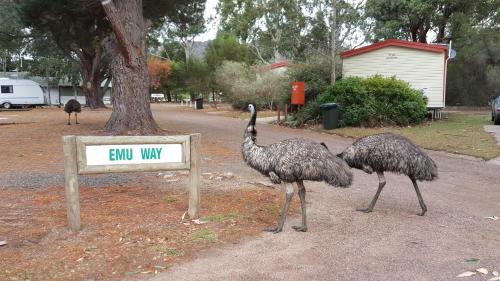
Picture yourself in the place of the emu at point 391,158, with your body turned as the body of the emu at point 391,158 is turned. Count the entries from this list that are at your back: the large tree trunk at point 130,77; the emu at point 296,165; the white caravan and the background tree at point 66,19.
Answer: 0

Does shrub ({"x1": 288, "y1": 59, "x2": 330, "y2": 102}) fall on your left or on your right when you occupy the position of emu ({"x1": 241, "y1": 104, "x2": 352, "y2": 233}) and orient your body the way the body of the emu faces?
on your right

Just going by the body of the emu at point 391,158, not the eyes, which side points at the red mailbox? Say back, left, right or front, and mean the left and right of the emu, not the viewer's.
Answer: right

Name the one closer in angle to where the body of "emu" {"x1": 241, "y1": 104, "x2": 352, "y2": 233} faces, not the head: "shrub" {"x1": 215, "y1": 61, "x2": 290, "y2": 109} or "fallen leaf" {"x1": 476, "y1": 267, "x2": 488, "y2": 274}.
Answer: the shrub

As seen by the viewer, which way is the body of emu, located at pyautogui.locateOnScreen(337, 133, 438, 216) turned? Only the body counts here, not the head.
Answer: to the viewer's left

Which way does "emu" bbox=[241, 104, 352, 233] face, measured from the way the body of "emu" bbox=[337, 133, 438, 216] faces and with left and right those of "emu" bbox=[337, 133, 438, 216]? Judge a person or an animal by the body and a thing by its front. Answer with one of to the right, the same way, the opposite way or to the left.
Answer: the same way

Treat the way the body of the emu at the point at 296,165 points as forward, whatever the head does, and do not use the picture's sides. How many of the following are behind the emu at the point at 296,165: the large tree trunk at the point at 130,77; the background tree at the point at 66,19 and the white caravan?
0

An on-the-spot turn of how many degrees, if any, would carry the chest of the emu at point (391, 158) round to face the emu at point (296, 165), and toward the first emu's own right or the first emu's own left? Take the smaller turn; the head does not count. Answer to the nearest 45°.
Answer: approximately 45° to the first emu's own left

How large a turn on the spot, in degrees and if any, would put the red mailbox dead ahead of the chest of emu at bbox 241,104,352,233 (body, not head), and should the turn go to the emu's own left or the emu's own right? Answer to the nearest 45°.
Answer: approximately 90° to the emu's own right

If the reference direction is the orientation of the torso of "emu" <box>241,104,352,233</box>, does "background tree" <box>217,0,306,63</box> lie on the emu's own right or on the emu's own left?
on the emu's own right

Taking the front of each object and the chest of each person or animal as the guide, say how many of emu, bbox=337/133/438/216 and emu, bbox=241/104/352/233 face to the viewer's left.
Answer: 2

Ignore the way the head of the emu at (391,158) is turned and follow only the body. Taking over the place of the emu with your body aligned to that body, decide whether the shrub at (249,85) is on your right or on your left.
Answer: on your right

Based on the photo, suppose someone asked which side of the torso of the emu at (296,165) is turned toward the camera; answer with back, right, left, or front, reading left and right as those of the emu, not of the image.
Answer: left

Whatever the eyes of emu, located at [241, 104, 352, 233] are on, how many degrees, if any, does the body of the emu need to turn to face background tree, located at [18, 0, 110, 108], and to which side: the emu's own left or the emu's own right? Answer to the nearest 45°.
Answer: approximately 45° to the emu's own right

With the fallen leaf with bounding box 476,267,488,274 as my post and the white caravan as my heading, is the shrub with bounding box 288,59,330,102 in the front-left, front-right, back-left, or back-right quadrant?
front-right

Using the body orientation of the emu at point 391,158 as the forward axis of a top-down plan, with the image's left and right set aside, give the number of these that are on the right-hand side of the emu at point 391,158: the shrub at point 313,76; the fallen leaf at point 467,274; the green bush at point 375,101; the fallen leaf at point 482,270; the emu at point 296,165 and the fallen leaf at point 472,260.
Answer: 2

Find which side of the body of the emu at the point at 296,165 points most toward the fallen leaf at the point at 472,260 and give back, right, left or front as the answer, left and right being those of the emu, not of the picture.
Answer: back

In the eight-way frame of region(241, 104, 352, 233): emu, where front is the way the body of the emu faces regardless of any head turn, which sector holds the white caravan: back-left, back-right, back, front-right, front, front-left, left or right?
front-right
